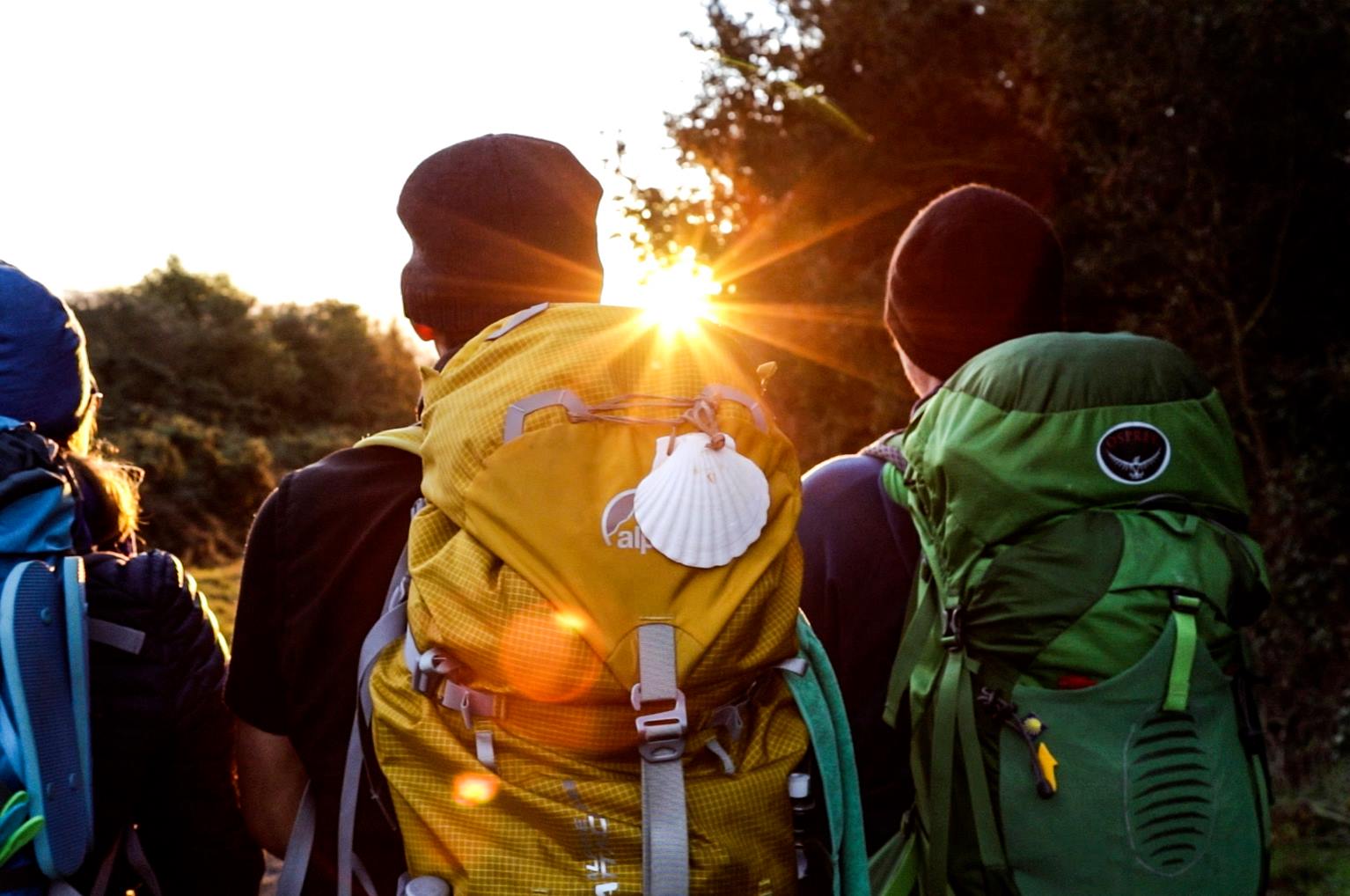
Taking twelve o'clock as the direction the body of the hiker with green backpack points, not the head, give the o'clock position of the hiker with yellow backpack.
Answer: The hiker with yellow backpack is roughly at 9 o'clock from the hiker with green backpack.

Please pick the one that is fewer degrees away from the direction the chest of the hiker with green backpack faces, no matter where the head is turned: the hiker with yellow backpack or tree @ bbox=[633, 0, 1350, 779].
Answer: the tree

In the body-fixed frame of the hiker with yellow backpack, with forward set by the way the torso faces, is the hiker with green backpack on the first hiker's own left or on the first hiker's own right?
on the first hiker's own right

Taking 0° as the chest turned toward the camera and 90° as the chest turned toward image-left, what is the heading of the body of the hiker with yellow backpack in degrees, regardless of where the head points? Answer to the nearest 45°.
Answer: approximately 135°

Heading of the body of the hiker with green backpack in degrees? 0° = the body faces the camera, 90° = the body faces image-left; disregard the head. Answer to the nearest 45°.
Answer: approximately 135°

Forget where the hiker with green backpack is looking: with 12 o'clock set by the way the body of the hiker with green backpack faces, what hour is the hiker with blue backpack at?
The hiker with blue backpack is roughly at 10 o'clock from the hiker with green backpack.

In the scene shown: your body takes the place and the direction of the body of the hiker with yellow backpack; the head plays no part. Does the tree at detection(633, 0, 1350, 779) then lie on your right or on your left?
on your right
